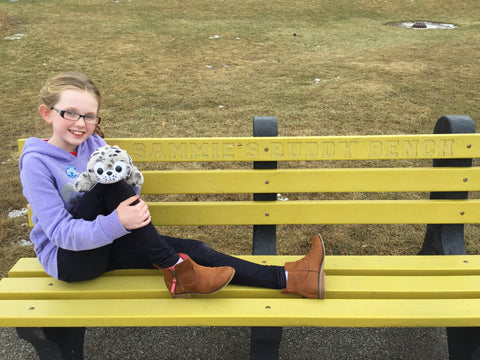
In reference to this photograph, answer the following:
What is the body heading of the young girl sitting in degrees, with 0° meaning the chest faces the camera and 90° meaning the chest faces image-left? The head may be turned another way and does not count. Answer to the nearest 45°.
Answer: approximately 315°

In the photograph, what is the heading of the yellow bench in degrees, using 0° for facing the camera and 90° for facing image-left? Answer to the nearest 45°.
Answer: approximately 0°
